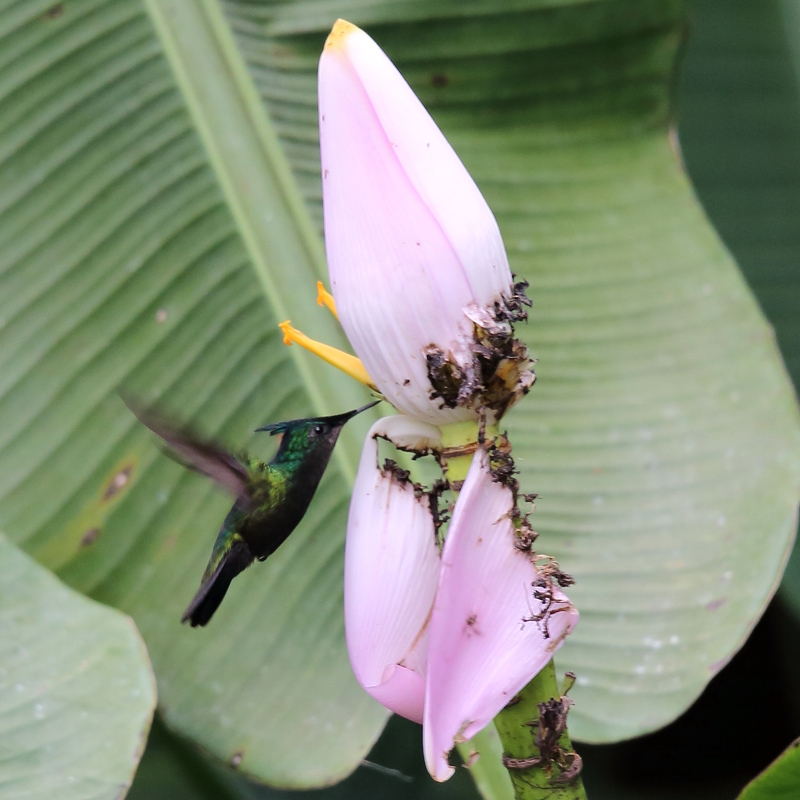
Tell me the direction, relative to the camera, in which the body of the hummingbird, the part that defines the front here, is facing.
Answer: to the viewer's right
